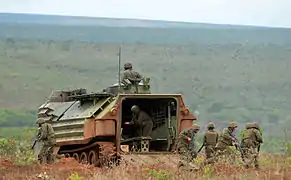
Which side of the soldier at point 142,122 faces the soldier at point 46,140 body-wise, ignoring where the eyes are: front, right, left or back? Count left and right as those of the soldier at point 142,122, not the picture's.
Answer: front

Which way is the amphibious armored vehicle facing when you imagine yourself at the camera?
facing away from the viewer and to the left of the viewer

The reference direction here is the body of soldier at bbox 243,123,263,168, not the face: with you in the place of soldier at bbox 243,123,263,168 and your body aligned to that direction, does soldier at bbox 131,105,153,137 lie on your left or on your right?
on your left

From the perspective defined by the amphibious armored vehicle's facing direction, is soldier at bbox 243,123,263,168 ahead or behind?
behind

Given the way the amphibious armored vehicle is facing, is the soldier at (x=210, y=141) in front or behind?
behind

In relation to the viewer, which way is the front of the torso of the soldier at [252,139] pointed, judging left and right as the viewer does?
facing away from the viewer
